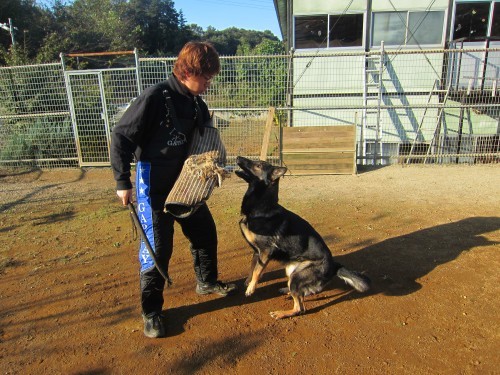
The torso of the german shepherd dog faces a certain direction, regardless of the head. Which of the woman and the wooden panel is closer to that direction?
the woman

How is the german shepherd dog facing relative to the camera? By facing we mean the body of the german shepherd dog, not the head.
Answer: to the viewer's left

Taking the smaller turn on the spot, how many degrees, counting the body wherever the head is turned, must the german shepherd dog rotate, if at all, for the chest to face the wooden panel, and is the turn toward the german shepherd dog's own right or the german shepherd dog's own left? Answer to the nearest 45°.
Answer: approximately 90° to the german shepherd dog's own right

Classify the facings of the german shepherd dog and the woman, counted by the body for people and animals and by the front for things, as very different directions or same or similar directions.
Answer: very different directions

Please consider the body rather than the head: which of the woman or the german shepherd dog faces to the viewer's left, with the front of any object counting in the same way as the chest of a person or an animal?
the german shepherd dog

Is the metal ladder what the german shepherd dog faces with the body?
no

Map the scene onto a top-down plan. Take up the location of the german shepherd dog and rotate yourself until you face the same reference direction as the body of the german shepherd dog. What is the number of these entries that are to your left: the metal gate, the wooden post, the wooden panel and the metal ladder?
0

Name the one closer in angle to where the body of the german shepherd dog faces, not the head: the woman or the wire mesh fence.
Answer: the woman

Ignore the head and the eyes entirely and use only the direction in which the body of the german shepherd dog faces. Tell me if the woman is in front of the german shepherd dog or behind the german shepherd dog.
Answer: in front

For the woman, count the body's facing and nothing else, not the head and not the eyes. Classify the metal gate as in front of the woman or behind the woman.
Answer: behind

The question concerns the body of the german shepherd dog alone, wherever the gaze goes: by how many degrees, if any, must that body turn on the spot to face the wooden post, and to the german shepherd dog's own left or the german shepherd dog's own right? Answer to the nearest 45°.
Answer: approximately 90° to the german shepherd dog's own right

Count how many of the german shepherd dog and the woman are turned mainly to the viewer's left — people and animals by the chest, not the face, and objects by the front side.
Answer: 1

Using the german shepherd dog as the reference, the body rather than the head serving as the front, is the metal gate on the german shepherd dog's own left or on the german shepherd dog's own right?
on the german shepherd dog's own right

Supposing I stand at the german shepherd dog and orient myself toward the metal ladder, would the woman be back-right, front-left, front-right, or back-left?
back-left

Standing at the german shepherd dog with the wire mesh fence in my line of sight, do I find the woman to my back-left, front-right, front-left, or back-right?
back-left

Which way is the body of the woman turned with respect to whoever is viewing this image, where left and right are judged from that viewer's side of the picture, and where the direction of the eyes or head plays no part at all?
facing the viewer and to the right of the viewer

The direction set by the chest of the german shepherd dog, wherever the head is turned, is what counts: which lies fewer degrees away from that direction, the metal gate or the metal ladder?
the metal gate
